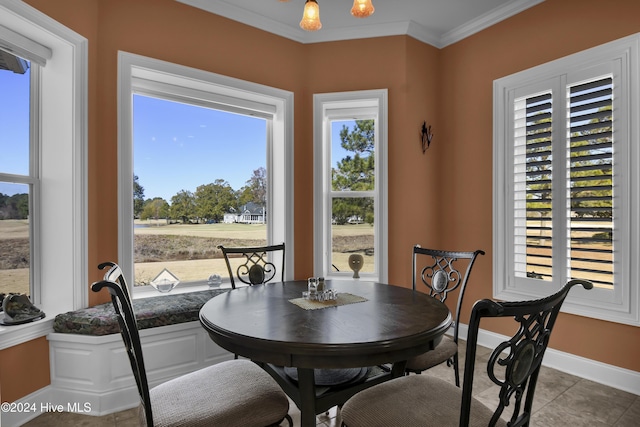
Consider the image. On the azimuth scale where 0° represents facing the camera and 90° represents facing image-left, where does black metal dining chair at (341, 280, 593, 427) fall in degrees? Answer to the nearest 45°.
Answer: approximately 135°

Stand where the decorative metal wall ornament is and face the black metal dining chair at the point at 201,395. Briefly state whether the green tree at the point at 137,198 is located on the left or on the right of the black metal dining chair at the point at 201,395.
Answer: right

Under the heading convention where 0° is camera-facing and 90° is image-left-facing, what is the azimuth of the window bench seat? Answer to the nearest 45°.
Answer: approximately 315°

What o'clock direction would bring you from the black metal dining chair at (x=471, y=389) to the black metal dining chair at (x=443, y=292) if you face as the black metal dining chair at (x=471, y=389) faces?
the black metal dining chair at (x=443, y=292) is roughly at 1 o'clock from the black metal dining chair at (x=471, y=389).

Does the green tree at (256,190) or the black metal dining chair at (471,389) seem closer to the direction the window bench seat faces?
the black metal dining chair

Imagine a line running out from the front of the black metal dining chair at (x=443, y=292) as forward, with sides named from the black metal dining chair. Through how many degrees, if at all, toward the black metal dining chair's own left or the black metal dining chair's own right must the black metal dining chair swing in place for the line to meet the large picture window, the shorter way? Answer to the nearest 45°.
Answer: approximately 45° to the black metal dining chair's own right

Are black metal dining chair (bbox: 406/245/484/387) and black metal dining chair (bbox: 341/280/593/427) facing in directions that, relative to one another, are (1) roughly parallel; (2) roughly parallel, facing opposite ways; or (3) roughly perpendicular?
roughly perpendicular
